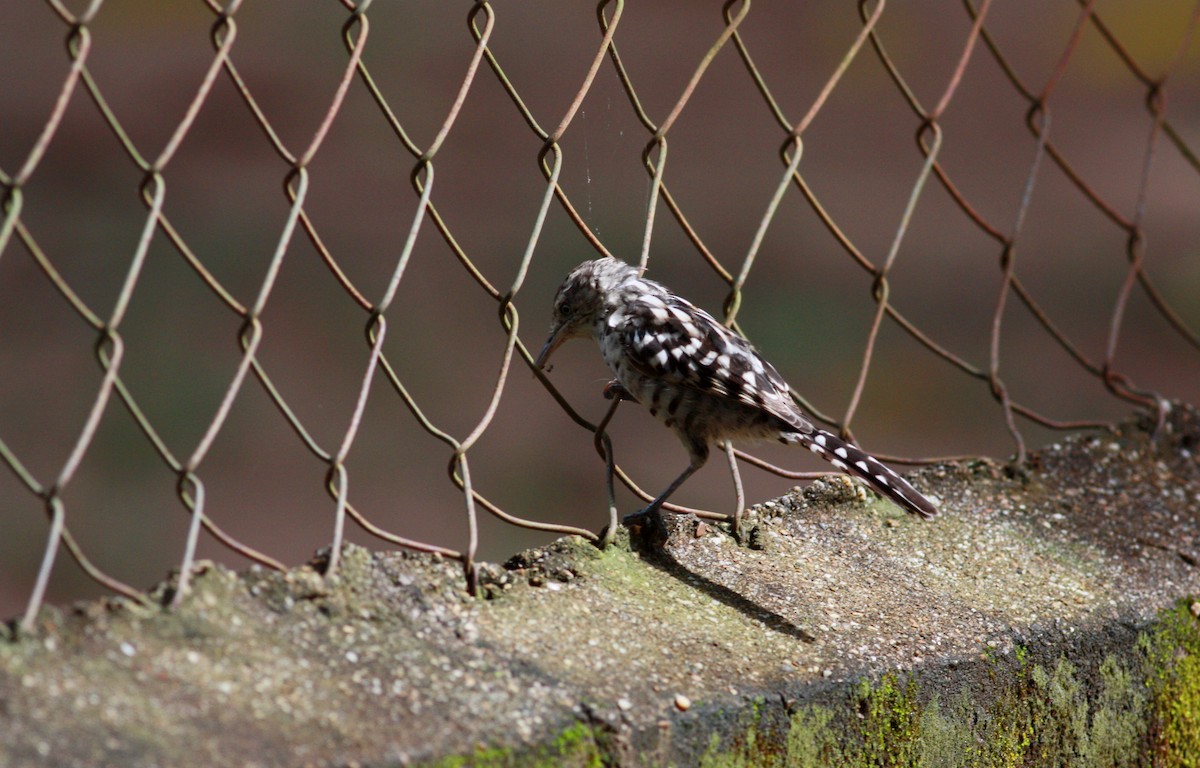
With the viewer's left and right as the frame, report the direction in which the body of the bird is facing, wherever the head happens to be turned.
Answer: facing to the left of the viewer
